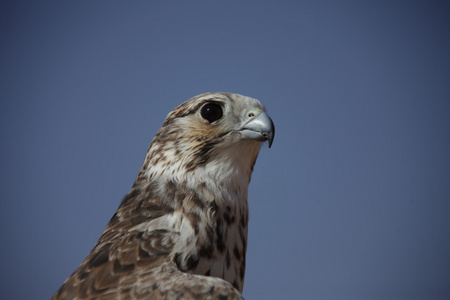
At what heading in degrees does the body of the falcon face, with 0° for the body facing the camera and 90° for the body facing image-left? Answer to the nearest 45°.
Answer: approximately 270°
